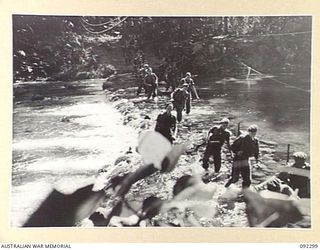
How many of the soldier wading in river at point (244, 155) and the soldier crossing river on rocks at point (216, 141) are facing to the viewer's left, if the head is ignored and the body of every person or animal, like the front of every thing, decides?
0

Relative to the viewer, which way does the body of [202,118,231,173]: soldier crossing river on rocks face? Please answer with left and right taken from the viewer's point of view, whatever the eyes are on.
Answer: facing the viewer and to the right of the viewer

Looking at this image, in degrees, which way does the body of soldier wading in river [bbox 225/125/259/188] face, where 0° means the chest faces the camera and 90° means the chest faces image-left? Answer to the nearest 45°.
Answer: approximately 315°
